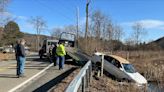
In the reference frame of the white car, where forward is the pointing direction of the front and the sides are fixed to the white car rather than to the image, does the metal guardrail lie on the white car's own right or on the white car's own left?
on the white car's own right

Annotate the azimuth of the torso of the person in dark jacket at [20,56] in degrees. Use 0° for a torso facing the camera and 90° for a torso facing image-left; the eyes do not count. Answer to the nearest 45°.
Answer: approximately 270°

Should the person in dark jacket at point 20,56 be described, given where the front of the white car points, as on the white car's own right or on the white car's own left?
on the white car's own right

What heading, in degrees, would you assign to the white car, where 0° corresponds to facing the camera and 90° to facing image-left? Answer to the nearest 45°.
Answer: approximately 315°
